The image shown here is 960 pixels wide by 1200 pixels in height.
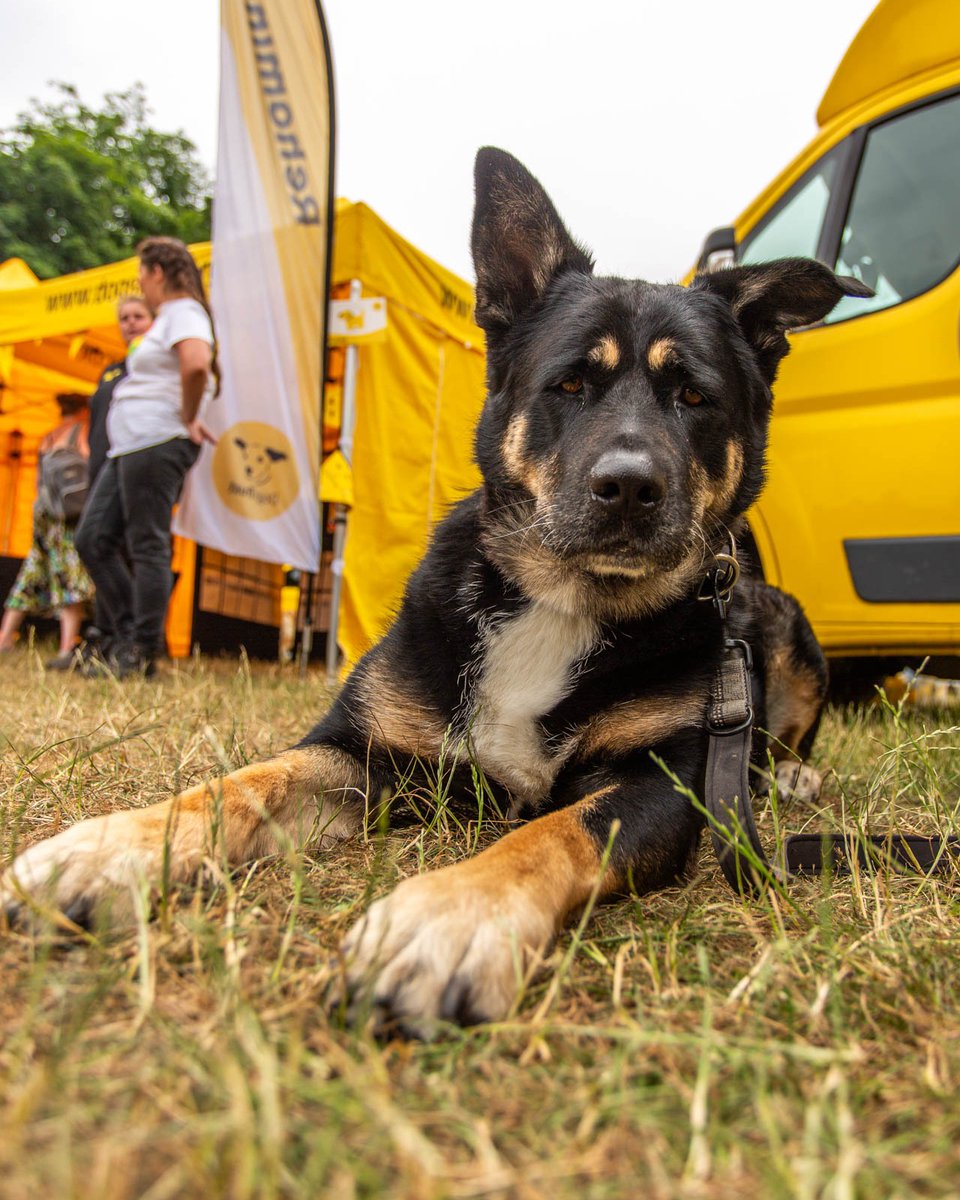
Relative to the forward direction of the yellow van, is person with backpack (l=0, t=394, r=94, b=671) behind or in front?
in front

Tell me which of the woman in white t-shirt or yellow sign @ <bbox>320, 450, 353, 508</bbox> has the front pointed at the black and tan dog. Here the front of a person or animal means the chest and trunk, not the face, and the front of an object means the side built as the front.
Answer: the yellow sign

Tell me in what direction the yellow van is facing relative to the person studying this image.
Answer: facing to the left of the viewer

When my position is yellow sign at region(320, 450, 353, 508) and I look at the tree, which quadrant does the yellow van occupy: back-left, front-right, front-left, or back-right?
back-right

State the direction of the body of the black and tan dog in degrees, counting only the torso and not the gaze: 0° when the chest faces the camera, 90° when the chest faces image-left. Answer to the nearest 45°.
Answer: approximately 45°
